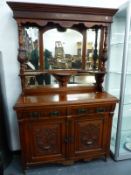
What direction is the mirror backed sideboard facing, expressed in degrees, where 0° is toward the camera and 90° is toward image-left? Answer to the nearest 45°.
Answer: approximately 0°
